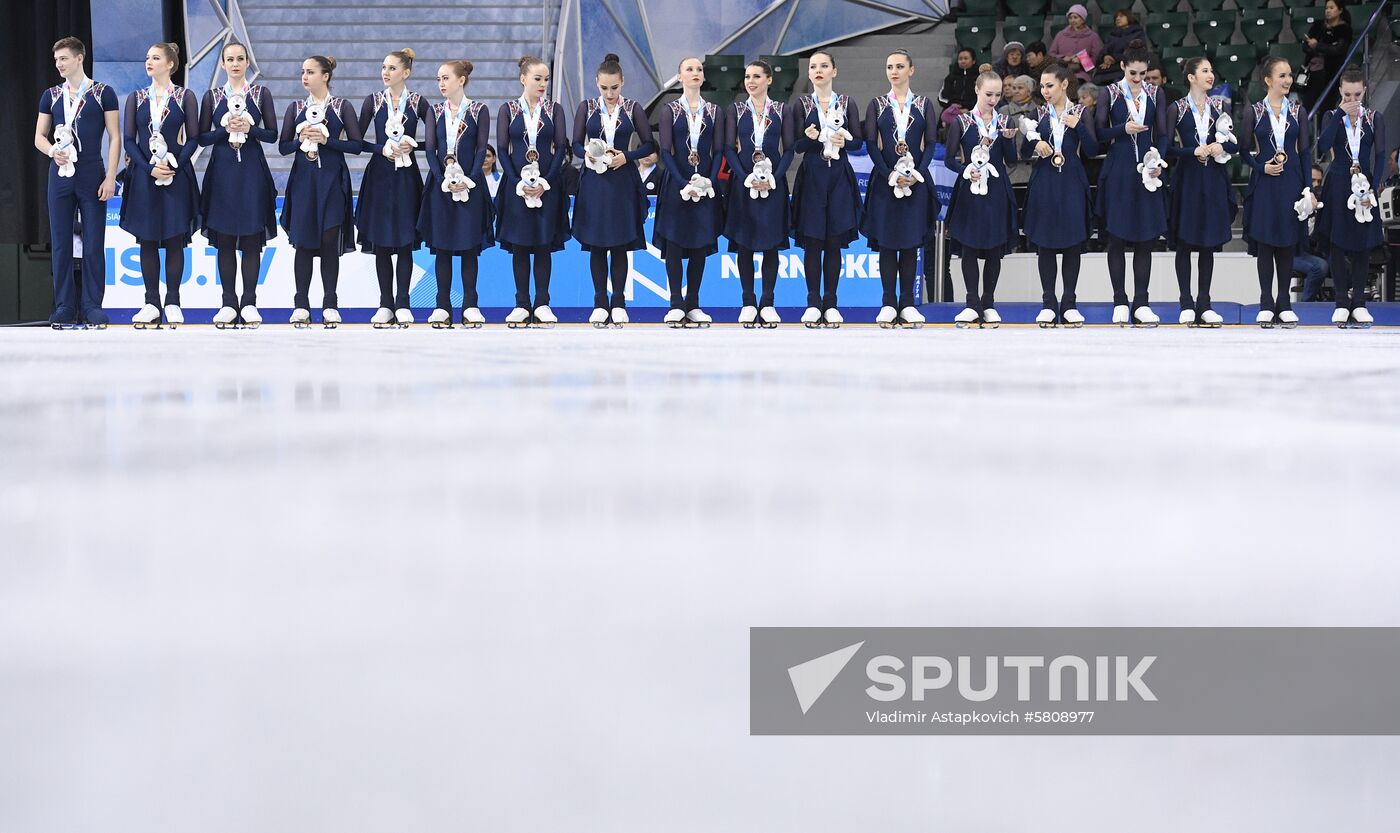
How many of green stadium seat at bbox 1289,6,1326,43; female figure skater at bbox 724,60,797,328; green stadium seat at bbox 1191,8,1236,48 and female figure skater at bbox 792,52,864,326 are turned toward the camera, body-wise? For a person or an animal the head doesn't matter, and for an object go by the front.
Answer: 4

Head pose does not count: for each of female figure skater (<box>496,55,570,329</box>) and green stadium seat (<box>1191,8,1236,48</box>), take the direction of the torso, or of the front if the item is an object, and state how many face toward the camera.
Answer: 2

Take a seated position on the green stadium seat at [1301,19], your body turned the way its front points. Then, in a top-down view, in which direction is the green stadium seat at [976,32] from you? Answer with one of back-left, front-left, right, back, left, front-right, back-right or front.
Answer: right

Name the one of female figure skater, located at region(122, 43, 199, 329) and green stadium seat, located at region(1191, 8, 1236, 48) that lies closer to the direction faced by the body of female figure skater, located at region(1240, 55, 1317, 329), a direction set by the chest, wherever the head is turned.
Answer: the female figure skater

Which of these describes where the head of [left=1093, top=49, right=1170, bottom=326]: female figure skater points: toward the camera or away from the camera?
toward the camera

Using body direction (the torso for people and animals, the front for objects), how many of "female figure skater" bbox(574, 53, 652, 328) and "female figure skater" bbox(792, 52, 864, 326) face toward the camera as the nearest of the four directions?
2

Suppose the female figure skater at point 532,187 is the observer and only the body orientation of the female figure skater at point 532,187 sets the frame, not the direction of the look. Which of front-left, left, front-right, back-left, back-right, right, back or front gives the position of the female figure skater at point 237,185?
right

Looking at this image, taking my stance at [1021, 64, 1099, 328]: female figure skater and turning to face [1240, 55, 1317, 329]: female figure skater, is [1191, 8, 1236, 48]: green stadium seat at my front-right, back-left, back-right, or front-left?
front-left

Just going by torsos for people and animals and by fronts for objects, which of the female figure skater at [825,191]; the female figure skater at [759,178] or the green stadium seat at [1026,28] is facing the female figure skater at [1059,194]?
the green stadium seat

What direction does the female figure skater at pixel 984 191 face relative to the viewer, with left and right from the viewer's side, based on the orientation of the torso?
facing the viewer

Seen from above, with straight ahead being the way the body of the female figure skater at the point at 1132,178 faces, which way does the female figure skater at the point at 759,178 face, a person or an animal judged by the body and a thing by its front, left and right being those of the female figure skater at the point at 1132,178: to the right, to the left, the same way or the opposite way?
the same way

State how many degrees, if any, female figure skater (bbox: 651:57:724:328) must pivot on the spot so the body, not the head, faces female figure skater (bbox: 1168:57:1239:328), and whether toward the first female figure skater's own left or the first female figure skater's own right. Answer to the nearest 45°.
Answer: approximately 90° to the first female figure skater's own left

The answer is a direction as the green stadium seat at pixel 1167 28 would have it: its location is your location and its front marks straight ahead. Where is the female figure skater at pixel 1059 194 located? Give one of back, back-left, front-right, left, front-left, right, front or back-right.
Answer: front

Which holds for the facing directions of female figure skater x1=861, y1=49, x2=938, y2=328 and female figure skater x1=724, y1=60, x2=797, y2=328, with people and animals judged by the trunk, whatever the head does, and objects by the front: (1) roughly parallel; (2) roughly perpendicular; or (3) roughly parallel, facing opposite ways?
roughly parallel

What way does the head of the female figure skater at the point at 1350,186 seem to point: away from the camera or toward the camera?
toward the camera

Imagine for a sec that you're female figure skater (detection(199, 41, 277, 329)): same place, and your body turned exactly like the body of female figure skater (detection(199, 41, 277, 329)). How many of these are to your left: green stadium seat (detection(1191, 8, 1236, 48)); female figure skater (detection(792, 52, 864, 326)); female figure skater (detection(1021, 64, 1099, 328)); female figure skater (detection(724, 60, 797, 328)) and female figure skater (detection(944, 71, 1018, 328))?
5

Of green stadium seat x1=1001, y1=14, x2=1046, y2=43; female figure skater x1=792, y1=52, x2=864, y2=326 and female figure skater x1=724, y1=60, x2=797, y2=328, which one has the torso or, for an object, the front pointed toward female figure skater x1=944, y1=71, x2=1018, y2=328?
the green stadium seat

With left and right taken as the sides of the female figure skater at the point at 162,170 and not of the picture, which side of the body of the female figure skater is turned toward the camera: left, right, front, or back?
front

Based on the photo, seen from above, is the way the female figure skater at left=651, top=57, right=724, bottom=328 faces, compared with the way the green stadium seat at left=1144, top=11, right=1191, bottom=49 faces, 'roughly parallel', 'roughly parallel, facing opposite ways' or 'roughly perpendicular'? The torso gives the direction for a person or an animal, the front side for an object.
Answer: roughly parallel

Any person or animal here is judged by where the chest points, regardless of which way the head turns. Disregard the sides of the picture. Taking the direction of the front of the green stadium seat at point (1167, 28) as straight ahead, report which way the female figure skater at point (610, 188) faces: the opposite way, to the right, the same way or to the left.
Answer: the same way
